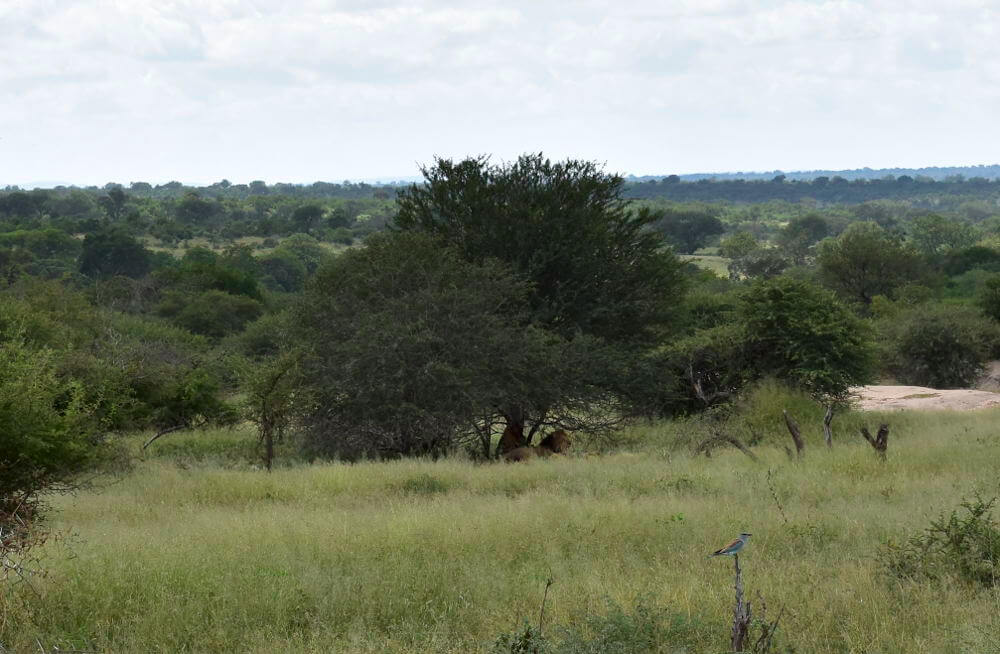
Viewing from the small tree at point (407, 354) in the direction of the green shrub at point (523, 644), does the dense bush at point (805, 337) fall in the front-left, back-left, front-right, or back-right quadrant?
back-left

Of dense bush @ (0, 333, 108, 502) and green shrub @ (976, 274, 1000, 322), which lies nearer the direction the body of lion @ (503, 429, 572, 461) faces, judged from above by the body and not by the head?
the green shrub

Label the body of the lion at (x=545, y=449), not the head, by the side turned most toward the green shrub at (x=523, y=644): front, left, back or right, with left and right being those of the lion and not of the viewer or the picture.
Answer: right

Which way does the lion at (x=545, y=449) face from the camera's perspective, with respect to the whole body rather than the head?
to the viewer's right

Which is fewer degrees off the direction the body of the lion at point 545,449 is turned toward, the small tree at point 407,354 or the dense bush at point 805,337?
the dense bush

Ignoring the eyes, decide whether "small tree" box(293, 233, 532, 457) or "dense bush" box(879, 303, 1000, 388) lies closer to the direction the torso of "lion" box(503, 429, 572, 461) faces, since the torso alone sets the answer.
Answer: the dense bush

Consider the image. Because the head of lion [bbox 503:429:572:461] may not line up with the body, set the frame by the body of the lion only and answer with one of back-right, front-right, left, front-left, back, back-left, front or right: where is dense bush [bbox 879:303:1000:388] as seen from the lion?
front-left

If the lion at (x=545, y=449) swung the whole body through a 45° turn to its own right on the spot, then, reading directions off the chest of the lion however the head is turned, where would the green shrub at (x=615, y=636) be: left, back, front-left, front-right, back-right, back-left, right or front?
front-right

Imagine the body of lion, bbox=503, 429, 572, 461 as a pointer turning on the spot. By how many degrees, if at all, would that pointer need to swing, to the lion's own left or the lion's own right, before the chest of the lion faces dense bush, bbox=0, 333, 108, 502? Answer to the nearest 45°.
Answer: approximately 135° to the lion's own right

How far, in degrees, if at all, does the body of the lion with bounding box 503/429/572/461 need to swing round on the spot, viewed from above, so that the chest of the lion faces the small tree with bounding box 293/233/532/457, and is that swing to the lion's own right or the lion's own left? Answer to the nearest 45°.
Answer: approximately 180°

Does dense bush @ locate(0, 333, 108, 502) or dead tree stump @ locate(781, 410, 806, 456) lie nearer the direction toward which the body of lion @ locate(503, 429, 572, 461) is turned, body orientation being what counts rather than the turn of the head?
the dead tree stump
